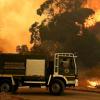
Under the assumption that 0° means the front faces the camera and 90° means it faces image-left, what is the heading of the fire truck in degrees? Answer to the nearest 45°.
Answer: approximately 270°
